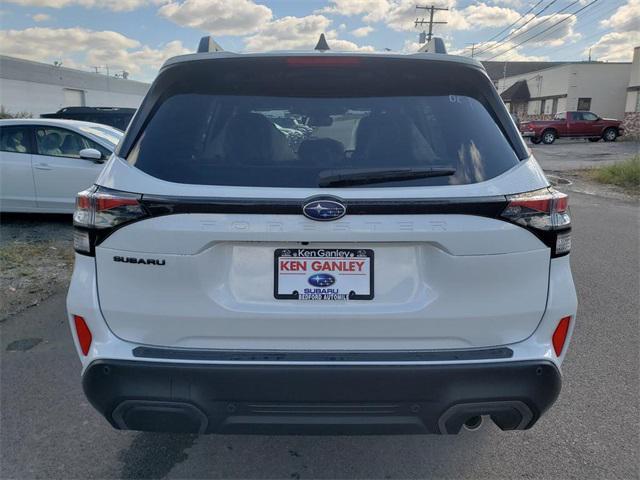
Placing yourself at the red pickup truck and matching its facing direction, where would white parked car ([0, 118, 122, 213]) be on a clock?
The white parked car is roughly at 5 o'clock from the red pickup truck.

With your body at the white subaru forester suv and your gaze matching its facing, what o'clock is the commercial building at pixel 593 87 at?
The commercial building is roughly at 1 o'clock from the white subaru forester suv.

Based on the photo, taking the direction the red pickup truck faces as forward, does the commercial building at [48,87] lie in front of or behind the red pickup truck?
behind

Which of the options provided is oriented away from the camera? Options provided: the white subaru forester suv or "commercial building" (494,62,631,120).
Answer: the white subaru forester suv

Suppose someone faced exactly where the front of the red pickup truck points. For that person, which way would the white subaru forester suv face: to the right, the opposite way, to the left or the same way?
to the left

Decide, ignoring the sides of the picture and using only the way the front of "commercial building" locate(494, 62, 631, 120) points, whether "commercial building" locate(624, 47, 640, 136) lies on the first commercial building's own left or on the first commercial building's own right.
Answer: on the first commercial building's own left

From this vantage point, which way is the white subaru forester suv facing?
away from the camera

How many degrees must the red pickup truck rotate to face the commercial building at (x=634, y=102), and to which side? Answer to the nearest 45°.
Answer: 0° — it already faces it

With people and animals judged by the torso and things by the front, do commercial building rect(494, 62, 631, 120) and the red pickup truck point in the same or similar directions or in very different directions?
very different directions

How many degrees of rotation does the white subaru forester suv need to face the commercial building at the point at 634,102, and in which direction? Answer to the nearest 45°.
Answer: approximately 45° to its right

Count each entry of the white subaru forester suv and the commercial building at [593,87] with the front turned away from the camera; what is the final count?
1

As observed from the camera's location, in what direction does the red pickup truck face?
facing away from the viewer and to the right of the viewer
